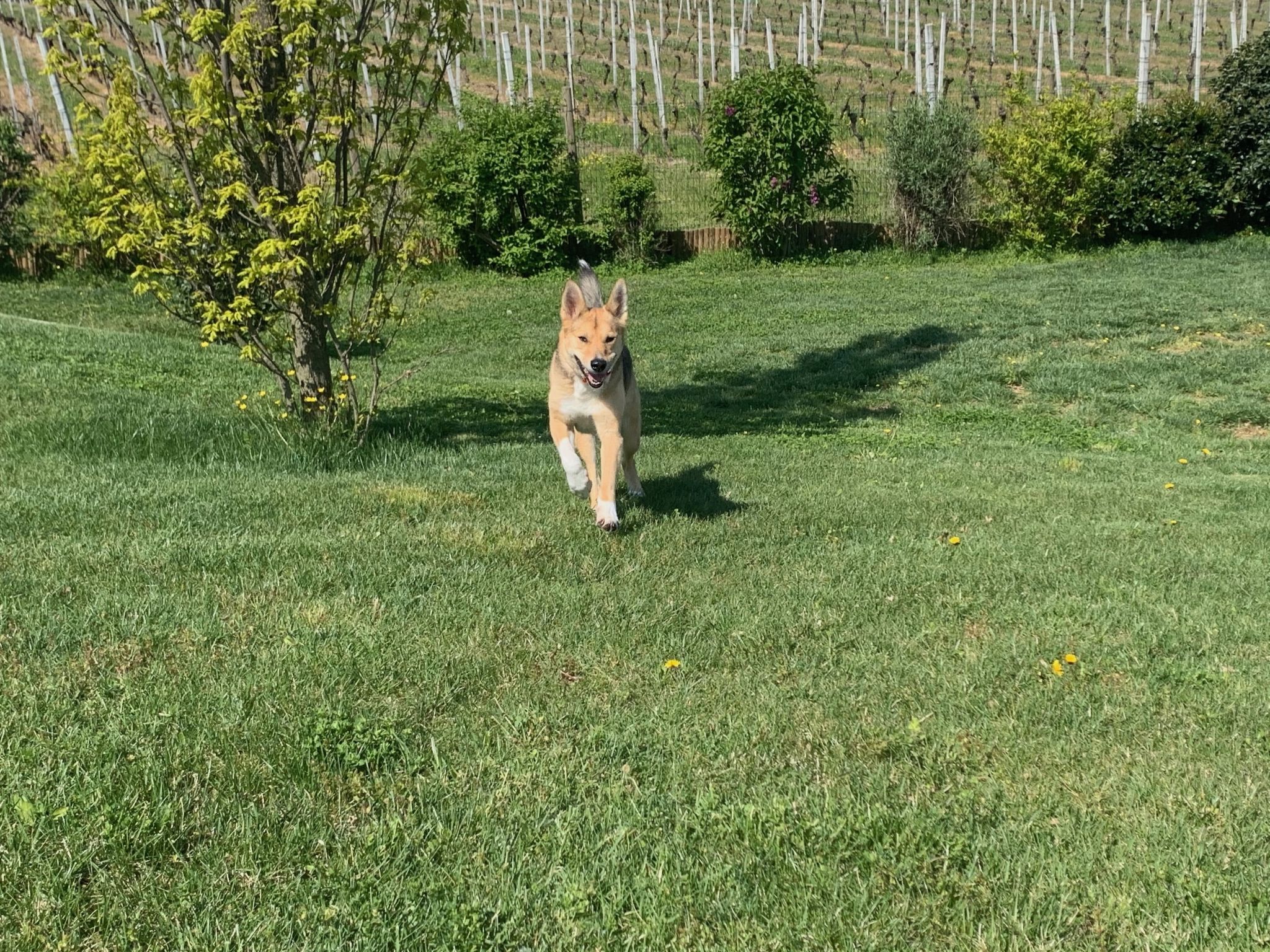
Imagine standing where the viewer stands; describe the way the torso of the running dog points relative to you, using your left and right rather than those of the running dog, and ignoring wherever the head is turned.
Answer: facing the viewer

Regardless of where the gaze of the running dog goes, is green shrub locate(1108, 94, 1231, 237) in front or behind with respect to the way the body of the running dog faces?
behind

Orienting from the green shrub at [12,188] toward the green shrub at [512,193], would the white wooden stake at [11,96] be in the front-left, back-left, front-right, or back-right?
back-left

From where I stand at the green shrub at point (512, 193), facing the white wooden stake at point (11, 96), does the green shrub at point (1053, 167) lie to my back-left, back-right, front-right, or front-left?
back-right

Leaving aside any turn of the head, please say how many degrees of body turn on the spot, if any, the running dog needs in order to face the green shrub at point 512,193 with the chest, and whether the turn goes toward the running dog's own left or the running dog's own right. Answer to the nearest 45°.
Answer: approximately 180°

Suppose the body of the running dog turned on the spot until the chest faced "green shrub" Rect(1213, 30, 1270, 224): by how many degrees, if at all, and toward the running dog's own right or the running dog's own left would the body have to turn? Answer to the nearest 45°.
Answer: approximately 135° to the running dog's own left

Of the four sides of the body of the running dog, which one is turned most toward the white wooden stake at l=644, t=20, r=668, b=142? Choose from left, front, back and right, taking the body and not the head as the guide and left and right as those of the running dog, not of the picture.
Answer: back

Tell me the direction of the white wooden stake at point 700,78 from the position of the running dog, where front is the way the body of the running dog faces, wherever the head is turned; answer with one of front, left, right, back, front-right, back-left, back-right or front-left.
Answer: back

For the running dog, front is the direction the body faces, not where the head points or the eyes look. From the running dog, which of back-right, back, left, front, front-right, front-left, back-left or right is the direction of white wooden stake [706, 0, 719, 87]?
back

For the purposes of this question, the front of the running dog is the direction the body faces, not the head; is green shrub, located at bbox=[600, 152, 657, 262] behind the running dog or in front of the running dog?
behind

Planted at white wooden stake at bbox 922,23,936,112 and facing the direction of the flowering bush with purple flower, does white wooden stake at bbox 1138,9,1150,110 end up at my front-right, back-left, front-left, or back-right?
back-left

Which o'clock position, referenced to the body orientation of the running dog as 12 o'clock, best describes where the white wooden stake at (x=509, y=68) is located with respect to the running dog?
The white wooden stake is roughly at 6 o'clock from the running dog.
